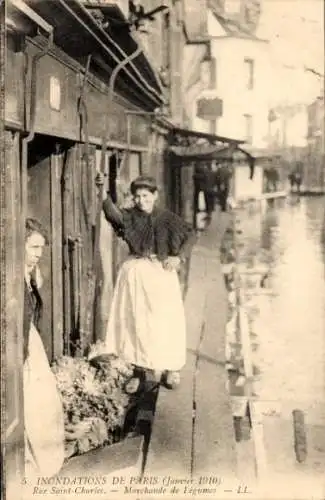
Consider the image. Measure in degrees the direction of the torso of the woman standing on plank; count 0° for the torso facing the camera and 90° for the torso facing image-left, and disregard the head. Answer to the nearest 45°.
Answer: approximately 0°

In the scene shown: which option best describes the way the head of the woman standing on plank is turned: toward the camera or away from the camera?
toward the camera
